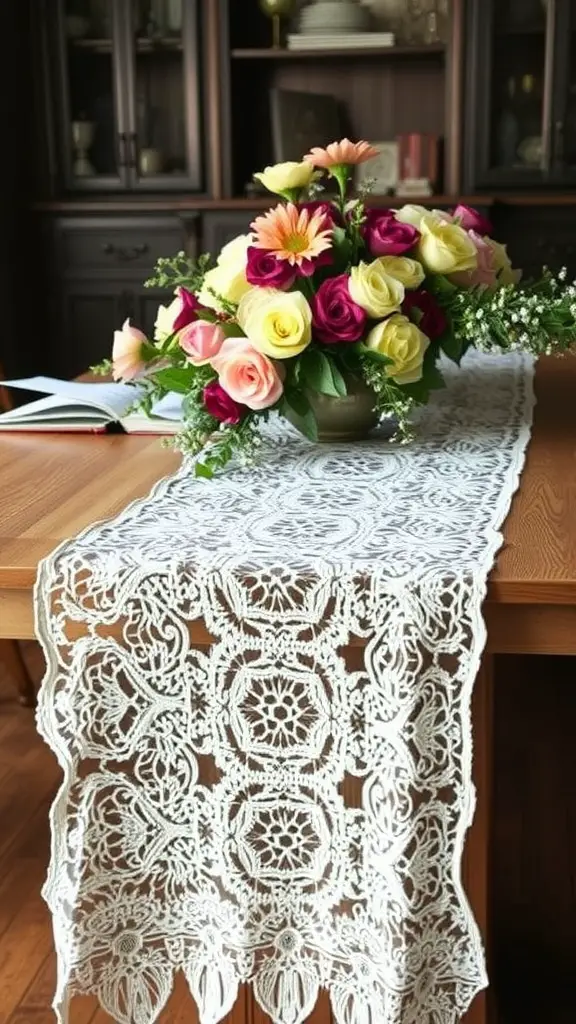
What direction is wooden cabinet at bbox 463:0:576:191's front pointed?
toward the camera

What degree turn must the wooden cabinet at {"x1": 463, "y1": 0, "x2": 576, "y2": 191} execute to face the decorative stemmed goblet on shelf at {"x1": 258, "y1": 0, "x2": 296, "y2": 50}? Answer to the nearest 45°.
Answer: approximately 90° to its right

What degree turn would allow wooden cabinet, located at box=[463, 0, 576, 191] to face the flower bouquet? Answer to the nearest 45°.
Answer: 0° — it already faces it

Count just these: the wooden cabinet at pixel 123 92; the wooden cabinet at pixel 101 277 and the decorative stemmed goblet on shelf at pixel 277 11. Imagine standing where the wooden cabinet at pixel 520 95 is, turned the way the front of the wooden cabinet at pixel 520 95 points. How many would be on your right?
3

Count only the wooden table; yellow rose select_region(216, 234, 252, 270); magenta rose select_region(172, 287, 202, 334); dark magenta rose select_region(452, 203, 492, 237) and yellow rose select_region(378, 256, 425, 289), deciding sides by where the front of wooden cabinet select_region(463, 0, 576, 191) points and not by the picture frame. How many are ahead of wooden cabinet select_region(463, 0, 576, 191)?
5

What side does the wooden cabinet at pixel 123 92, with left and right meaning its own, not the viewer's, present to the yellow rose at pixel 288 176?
front

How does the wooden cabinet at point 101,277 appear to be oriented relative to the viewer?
toward the camera

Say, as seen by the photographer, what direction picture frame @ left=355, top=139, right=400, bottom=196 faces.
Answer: facing the viewer

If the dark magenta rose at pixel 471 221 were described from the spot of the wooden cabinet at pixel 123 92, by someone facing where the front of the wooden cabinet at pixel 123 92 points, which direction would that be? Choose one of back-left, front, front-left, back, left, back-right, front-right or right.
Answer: front

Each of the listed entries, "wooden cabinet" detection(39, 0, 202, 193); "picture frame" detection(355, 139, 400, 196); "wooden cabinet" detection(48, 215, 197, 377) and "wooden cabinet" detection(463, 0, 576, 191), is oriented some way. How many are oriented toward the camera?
4

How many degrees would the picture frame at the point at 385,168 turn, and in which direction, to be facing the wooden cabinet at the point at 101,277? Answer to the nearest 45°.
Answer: approximately 90° to its right
